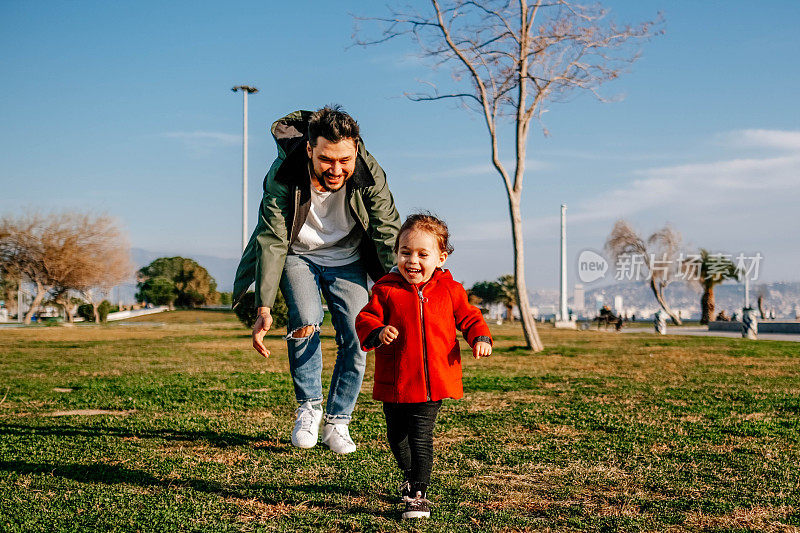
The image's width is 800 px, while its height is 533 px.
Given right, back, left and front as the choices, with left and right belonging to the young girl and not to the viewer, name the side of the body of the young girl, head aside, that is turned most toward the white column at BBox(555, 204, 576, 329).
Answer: back

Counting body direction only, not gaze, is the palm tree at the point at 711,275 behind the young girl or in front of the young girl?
behind

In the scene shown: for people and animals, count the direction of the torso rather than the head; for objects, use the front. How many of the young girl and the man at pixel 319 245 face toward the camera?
2

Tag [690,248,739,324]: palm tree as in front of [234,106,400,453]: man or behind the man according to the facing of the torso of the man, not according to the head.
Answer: behind

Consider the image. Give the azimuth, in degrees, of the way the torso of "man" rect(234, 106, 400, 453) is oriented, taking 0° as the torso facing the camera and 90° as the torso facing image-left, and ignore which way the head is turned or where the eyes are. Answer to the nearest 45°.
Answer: approximately 0°

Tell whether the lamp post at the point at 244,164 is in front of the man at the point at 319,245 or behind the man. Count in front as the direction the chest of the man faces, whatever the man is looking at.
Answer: behind

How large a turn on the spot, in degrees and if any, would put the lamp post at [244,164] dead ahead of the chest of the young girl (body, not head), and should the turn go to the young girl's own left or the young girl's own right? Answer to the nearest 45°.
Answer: approximately 180°

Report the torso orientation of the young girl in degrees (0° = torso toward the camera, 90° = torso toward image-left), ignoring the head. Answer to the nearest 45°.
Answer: approximately 0°
